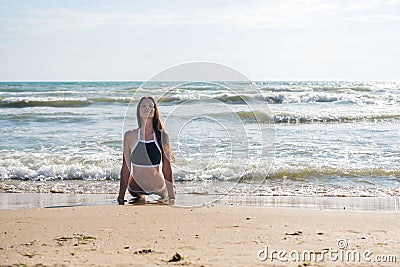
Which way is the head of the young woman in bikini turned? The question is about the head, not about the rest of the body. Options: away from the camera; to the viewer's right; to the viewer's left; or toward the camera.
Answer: toward the camera

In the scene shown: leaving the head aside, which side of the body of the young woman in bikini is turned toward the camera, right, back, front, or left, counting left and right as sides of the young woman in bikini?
front
